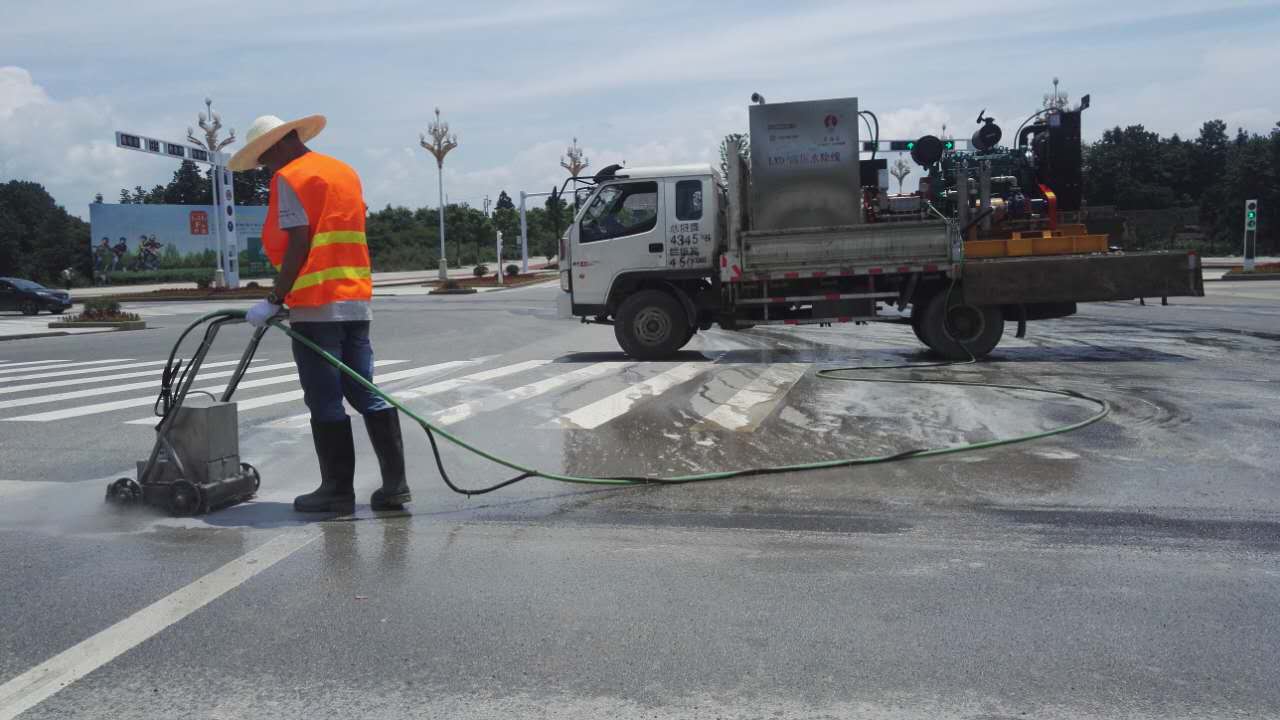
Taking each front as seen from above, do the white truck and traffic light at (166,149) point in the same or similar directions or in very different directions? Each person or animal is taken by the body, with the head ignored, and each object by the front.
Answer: very different directions

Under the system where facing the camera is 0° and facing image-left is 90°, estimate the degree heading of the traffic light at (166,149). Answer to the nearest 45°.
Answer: approximately 315°

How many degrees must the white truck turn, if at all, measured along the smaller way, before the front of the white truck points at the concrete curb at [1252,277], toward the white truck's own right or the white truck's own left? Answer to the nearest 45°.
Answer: approximately 135° to the white truck's own right

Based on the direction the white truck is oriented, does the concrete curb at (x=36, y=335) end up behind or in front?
in front

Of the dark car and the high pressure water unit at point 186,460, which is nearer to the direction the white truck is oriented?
the dark car

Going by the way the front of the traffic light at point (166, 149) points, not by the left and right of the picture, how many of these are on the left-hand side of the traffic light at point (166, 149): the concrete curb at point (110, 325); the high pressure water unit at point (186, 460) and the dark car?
0

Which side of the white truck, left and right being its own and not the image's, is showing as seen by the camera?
left

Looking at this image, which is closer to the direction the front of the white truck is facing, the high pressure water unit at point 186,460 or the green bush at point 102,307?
the green bush

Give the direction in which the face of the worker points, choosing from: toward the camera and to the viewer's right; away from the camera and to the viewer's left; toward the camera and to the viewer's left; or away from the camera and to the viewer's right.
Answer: away from the camera and to the viewer's left

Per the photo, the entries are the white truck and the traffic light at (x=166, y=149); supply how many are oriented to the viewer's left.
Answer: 1

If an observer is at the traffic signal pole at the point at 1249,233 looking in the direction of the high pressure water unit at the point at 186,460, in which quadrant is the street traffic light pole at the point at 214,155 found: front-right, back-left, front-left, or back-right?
front-right

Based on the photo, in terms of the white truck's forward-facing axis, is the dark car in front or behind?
in front

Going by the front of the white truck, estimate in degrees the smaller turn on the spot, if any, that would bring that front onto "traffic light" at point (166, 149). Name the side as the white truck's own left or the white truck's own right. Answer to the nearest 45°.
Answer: approximately 45° to the white truck's own right

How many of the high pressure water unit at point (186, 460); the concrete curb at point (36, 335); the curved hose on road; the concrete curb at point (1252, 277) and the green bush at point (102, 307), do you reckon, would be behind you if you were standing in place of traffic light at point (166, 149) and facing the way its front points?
0
